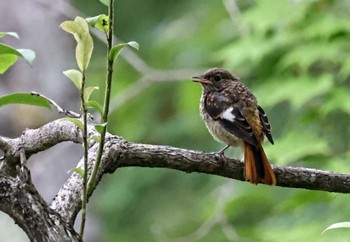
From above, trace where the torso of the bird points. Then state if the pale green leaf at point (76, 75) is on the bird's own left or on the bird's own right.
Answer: on the bird's own left

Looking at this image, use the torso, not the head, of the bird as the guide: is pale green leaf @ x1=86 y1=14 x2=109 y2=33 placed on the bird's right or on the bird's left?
on the bird's left

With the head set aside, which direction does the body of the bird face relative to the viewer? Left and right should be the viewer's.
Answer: facing away from the viewer and to the left of the viewer

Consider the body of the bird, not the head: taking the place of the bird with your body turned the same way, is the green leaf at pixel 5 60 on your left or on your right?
on your left
